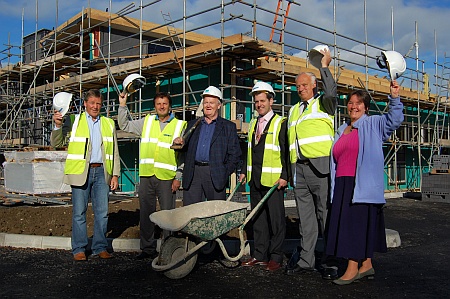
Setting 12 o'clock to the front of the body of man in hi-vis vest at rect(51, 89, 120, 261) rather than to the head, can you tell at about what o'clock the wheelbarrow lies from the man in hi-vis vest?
The wheelbarrow is roughly at 11 o'clock from the man in hi-vis vest.

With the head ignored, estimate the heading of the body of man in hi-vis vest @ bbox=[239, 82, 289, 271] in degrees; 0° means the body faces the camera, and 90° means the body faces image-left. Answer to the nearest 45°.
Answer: approximately 45°

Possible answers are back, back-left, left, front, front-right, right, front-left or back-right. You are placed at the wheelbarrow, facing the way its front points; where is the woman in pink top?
back-left

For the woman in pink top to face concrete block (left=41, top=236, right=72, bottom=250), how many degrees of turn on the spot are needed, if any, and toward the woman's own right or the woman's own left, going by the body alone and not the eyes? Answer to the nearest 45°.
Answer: approximately 45° to the woman's own right

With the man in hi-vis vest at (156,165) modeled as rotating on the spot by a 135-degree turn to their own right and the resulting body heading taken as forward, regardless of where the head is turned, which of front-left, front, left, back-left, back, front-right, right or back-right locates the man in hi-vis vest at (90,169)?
front-left

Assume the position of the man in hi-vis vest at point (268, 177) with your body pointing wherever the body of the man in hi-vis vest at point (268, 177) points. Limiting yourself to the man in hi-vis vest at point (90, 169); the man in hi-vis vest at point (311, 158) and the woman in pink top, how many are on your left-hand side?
2

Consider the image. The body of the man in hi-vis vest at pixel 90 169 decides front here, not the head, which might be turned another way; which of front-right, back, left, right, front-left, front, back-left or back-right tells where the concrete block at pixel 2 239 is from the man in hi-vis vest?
back-right

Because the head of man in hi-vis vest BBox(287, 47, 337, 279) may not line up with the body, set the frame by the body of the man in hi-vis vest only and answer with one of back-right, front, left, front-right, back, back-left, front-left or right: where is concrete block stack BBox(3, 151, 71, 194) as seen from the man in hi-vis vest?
right

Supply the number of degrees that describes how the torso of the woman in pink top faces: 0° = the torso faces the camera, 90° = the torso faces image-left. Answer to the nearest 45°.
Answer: approximately 45°
